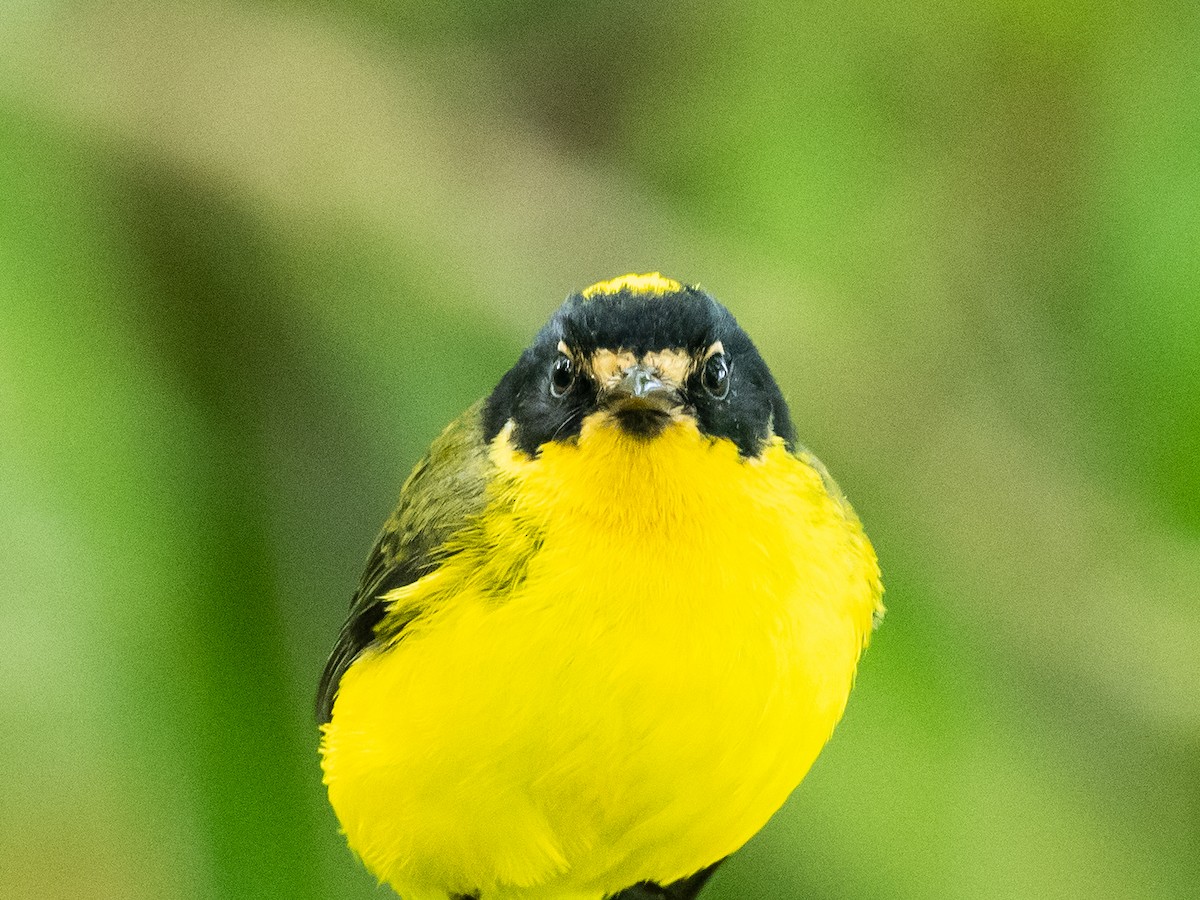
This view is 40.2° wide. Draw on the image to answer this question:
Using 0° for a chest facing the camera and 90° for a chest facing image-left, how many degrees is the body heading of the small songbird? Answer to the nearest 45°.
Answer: approximately 0°
